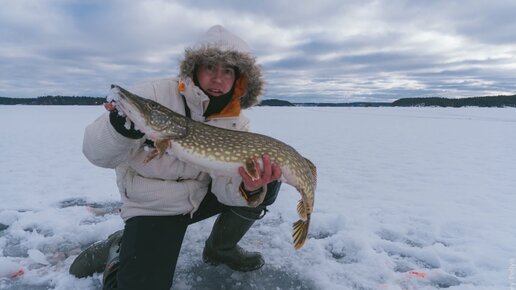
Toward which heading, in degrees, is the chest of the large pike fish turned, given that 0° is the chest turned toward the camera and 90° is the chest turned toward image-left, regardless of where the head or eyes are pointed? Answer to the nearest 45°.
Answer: approximately 90°
